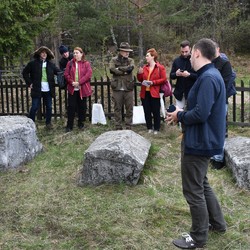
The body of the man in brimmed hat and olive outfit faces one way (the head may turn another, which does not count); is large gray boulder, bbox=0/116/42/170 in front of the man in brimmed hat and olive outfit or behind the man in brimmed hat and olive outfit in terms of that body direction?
in front

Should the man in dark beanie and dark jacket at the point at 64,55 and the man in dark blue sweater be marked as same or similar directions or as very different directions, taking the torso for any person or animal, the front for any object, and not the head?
very different directions

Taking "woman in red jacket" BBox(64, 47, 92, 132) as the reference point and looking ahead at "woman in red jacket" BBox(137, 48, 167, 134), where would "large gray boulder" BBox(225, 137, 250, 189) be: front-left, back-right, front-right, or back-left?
front-right

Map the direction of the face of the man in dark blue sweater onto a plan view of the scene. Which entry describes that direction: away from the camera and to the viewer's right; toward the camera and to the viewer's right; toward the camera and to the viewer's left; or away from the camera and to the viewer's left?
away from the camera and to the viewer's left

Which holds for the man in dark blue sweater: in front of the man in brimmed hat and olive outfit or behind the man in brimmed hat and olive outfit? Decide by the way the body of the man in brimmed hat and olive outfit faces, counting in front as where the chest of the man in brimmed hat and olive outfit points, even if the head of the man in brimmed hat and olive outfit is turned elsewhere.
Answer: in front

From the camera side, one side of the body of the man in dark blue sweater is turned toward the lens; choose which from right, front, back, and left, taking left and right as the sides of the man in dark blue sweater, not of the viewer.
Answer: left

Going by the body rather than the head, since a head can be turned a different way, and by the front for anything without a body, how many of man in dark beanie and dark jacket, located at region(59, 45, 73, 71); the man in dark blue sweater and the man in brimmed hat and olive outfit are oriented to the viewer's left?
1

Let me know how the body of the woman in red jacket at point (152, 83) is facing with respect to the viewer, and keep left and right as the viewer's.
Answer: facing the viewer and to the left of the viewer

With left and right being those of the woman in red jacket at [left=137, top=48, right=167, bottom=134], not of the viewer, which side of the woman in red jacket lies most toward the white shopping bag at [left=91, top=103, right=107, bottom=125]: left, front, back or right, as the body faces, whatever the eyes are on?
right

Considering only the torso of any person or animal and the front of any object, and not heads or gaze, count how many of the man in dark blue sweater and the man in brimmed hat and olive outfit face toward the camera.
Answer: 1

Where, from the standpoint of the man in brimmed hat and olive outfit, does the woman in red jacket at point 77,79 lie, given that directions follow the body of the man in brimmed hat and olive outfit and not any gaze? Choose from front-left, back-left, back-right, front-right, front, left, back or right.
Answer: right

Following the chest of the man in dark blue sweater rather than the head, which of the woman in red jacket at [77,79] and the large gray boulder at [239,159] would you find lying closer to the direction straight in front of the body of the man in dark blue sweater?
the woman in red jacket

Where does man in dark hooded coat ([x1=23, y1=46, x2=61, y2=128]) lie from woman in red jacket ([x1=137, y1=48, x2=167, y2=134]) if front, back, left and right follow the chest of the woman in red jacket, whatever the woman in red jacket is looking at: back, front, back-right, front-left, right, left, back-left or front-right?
front-right

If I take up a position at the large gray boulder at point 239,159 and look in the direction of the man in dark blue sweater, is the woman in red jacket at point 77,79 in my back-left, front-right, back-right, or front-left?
back-right

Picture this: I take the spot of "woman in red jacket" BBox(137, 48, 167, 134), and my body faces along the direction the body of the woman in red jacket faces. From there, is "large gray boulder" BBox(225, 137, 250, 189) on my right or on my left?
on my left

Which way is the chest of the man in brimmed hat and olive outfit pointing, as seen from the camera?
toward the camera
